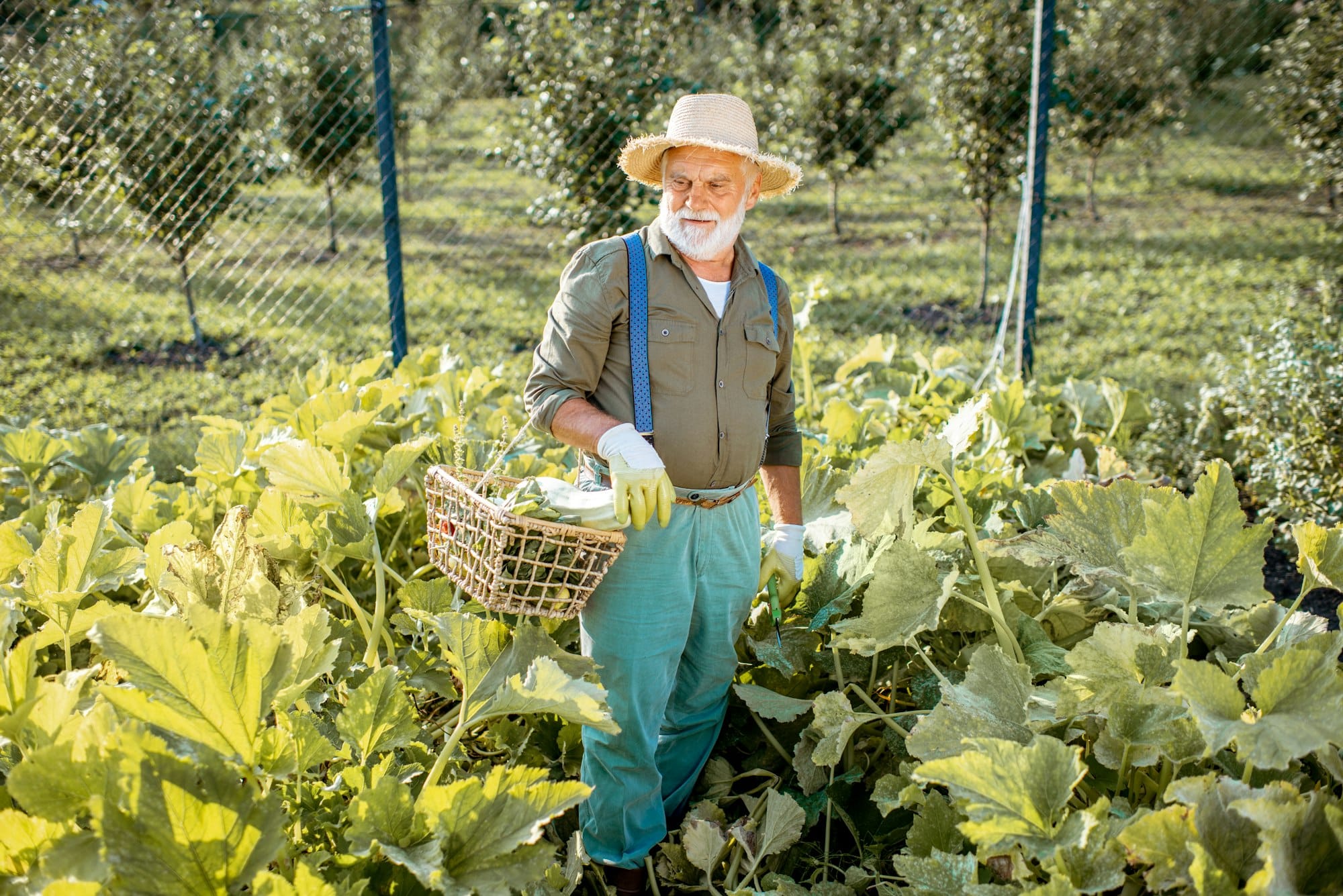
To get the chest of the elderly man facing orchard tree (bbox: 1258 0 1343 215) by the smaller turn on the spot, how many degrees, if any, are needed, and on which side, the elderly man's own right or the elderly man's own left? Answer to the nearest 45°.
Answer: approximately 90° to the elderly man's own left

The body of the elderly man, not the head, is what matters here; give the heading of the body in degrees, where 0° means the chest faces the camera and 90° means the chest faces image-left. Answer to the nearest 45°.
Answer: approximately 315°

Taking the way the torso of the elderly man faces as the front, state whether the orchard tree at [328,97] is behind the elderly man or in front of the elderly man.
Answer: behind

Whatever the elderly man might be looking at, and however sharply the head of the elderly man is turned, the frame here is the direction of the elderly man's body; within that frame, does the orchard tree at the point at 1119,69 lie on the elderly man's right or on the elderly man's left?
on the elderly man's left

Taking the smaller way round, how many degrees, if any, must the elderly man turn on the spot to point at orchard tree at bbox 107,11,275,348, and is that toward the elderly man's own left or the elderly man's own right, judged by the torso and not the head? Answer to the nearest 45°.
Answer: approximately 180°

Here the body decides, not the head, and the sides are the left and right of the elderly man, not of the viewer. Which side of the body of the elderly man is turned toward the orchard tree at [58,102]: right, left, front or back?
back

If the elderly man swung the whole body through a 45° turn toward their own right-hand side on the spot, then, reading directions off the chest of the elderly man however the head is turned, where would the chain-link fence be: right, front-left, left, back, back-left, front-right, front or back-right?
back

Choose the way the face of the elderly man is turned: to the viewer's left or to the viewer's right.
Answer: to the viewer's left

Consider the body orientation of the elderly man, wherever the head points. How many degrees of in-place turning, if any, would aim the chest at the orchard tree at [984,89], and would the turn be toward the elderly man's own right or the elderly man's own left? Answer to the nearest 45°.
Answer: approximately 135° to the elderly man's own left
